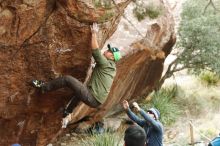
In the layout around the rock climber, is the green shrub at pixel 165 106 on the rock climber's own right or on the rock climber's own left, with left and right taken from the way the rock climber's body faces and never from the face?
on the rock climber's own right

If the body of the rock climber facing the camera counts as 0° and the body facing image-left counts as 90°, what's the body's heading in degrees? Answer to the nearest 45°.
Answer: approximately 90°
